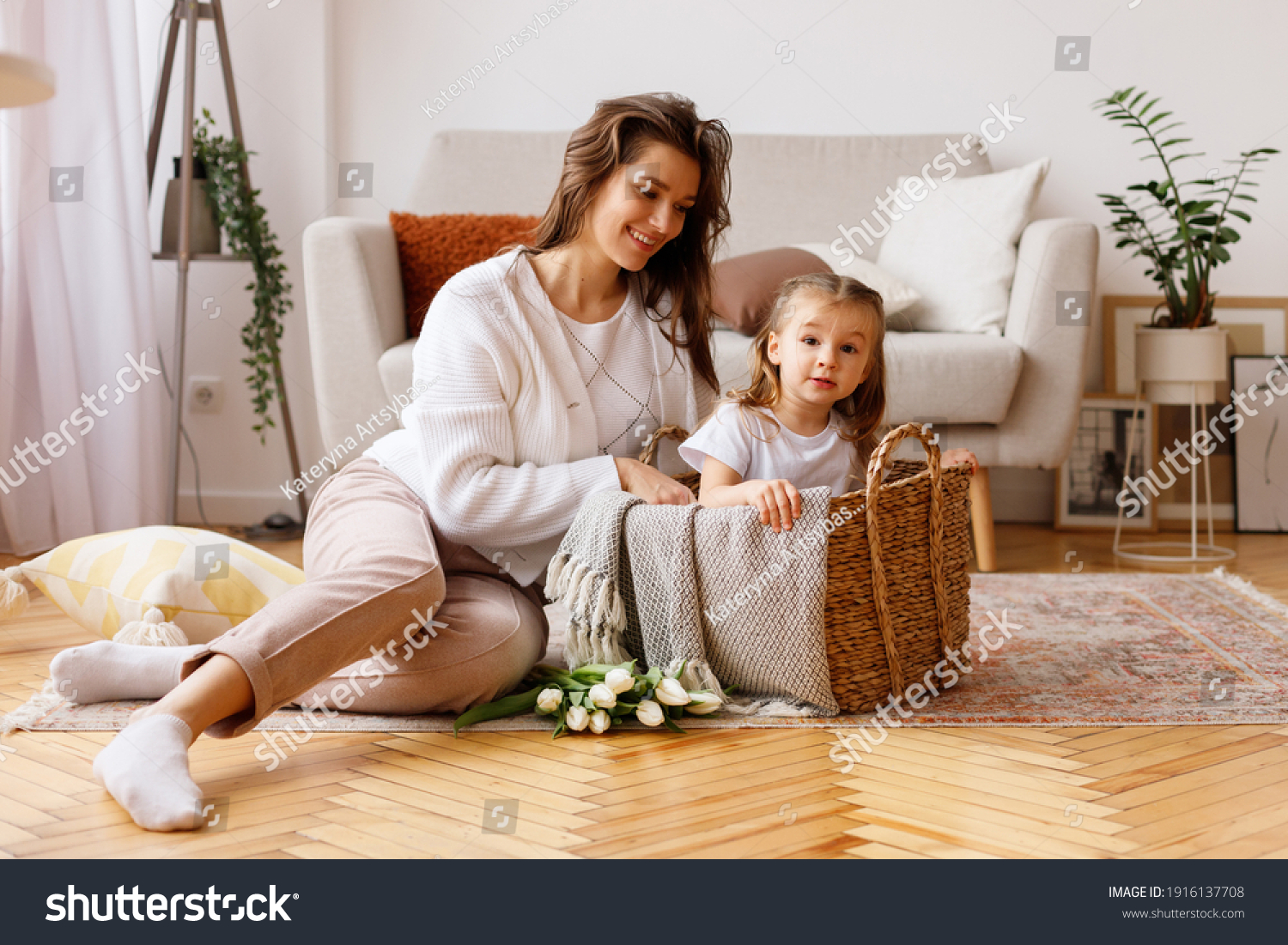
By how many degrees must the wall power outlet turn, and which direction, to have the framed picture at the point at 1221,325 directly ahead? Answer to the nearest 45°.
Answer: approximately 90° to its left

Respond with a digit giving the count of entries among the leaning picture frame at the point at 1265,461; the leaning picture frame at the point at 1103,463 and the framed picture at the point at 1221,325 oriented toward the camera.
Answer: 3

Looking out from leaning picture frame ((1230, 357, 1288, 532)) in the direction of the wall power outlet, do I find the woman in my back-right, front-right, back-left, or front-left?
front-left

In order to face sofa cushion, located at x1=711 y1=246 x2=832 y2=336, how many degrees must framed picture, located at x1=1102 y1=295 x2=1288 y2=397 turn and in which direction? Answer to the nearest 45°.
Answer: approximately 45° to its right

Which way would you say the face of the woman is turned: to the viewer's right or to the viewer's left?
to the viewer's right

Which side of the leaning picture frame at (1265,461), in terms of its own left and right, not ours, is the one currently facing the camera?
front

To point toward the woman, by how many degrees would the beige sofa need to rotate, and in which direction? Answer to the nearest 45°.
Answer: approximately 45° to its right

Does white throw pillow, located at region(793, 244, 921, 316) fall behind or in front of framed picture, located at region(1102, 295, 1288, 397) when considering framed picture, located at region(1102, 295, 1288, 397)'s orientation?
in front

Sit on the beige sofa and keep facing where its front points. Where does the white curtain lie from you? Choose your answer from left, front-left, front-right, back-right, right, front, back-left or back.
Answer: right

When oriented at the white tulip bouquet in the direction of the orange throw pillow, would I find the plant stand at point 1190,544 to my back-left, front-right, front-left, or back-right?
front-right

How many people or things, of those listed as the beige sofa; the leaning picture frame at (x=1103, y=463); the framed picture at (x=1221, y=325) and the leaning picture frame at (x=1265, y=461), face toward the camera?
4

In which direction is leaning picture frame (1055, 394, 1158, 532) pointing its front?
toward the camera

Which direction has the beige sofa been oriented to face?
toward the camera
